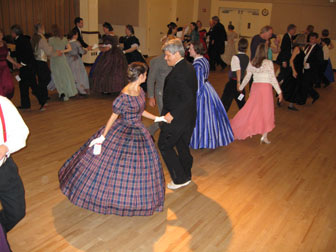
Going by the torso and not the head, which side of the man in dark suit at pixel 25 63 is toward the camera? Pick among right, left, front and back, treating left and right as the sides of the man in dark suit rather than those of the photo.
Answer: left

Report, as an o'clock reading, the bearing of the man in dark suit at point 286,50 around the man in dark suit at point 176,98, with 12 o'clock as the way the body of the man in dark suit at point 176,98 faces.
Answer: the man in dark suit at point 286,50 is roughly at 4 o'clock from the man in dark suit at point 176,98.

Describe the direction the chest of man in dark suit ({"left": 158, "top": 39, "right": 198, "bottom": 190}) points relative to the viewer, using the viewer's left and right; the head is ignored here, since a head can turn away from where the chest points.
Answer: facing to the left of the viewer

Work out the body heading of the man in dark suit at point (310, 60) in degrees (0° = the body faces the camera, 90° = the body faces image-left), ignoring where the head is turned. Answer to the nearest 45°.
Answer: approximately 45°

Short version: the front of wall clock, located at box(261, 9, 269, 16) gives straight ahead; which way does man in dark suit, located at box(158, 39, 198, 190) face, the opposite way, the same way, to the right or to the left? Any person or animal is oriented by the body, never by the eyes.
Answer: to the right

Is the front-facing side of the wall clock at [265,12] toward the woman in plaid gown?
yes

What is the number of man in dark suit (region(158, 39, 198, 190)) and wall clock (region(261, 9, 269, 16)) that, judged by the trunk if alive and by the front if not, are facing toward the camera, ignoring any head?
1
